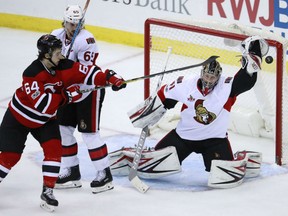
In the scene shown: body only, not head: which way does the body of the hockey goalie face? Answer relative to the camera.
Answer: toward the camera

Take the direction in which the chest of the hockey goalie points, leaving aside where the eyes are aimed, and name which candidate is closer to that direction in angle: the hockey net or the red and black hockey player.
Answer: the red and black hockey player

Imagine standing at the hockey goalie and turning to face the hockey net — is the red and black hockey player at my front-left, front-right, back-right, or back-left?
back-left

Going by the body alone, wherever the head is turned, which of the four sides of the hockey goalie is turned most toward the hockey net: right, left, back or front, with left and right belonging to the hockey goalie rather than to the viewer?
back

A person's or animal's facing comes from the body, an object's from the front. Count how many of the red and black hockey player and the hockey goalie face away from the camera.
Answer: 0

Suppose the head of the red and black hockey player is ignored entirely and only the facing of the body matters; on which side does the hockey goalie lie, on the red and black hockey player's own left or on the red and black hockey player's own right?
on the red and black hockey player's own left

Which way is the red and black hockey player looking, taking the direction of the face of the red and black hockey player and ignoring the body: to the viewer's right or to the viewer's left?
to the viewer's right

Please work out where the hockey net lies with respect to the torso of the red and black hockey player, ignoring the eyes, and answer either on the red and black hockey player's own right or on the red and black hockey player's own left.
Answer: on the red and black hockey player's own left

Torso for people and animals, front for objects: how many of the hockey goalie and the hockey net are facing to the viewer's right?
0

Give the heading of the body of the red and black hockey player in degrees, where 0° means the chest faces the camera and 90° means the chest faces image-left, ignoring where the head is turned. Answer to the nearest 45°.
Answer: approximately 315°
